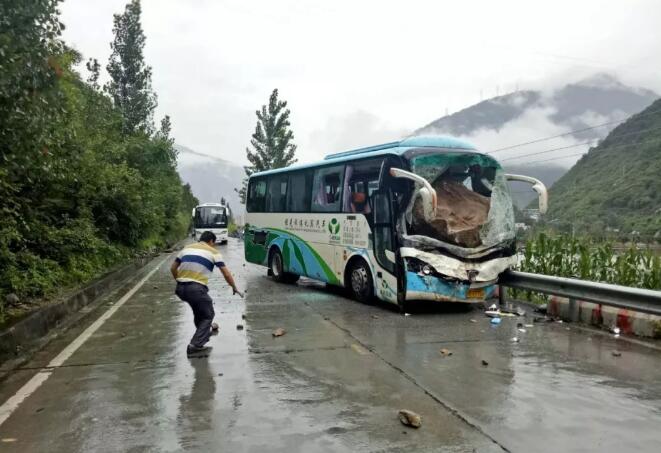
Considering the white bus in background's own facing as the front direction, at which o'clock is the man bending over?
The man bending over is roughly at 12 o'clock from the white bus in background.

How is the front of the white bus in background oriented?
toward the camera

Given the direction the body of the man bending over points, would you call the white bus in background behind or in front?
in front

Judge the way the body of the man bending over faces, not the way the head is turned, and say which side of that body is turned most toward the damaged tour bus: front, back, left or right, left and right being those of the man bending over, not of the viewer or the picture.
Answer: front

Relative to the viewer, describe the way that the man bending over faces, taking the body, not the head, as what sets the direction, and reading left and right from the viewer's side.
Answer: facing away from the viewer and to the right of the viewer

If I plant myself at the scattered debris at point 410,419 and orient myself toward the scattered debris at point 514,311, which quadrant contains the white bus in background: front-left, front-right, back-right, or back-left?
front-left

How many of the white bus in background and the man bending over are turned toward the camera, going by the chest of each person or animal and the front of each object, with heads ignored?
1

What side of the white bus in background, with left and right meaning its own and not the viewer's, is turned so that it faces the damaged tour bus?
front

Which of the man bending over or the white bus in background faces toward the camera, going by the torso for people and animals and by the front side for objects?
the white bus in background

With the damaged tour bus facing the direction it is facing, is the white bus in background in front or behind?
behind

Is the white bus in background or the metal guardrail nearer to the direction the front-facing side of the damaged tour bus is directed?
the metal guardrail

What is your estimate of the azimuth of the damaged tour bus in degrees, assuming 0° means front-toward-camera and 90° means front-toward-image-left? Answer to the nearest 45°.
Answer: approximately 315°
